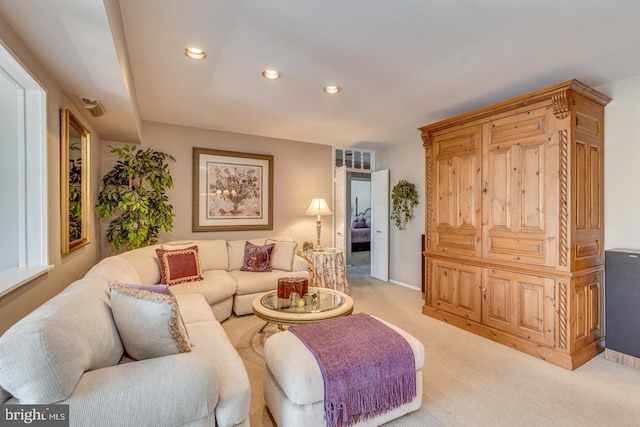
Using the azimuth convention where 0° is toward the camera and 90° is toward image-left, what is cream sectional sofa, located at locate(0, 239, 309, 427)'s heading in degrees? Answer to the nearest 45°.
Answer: approximately 315°

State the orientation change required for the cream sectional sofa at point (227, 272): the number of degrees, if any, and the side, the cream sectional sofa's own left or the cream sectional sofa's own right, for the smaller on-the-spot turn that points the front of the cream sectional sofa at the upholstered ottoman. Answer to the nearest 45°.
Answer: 0° — it already faces it

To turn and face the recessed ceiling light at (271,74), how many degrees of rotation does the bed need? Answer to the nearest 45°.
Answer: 0° — it already faces it

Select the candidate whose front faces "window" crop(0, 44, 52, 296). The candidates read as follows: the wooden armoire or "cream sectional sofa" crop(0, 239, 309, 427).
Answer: the wooden armoire

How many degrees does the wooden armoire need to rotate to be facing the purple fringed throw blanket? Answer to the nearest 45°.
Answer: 0° — it already faces it

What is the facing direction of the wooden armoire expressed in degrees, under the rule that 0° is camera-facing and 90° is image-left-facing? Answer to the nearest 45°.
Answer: approximately 45°

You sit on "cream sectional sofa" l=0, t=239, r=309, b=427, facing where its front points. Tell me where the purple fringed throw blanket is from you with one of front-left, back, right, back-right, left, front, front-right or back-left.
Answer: front-left

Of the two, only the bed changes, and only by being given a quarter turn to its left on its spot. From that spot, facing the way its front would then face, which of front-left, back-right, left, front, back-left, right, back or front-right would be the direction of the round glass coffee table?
right

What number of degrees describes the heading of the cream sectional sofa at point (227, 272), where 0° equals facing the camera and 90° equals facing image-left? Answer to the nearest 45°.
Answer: approximately 0°

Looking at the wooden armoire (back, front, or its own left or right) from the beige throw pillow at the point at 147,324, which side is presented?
front

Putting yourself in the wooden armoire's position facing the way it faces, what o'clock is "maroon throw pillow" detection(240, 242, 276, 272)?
The maroon throw pillow is roughly at 1 o'clock from the wooden armoire.

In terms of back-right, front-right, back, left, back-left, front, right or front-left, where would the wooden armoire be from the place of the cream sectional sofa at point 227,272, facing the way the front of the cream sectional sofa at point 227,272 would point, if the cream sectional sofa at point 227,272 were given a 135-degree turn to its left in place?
right
